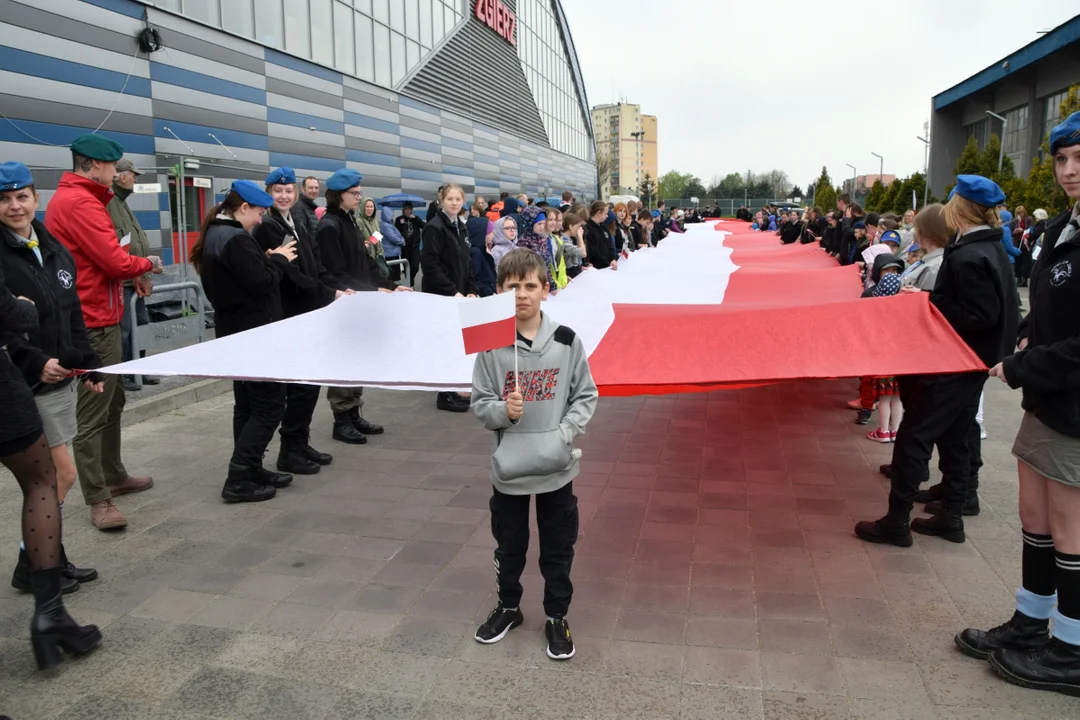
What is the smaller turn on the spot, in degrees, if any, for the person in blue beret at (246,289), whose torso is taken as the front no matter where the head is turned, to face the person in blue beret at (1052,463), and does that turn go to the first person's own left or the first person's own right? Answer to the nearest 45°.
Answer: approximately 45° to the first person's own right

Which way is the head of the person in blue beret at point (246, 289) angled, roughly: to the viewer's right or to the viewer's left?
to the viewer's right

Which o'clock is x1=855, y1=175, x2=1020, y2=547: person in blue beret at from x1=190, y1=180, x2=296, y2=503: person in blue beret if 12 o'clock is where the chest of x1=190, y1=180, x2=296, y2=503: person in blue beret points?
x1=855, y1=175, x2=1020, y2=547: person in blue beret is roughly at 1 o'clock from x1=190, y1=180, x2=296, y2=503: person in blue beret.

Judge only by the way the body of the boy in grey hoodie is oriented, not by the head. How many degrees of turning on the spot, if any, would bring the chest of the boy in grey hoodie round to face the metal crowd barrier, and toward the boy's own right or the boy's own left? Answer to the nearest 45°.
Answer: approximately 135° to the boy's own right

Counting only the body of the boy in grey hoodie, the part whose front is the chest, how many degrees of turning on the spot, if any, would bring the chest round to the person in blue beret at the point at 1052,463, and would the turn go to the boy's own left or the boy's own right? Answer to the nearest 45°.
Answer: approximately 90° to the boy's own left

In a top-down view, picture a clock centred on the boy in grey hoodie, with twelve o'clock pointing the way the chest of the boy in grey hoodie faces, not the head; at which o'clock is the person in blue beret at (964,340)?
The person in blue beret is roughly at 8 o'clock from the boy in grey hoodie.

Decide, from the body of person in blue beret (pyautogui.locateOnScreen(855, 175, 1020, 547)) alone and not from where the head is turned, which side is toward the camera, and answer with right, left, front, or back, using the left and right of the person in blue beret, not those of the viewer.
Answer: left

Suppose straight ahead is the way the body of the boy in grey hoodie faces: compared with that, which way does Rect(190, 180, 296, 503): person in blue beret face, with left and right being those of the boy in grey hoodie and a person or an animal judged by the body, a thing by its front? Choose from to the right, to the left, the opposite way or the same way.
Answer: to the left

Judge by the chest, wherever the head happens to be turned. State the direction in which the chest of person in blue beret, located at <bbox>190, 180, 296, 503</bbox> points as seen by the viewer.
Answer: to the viewer's right
